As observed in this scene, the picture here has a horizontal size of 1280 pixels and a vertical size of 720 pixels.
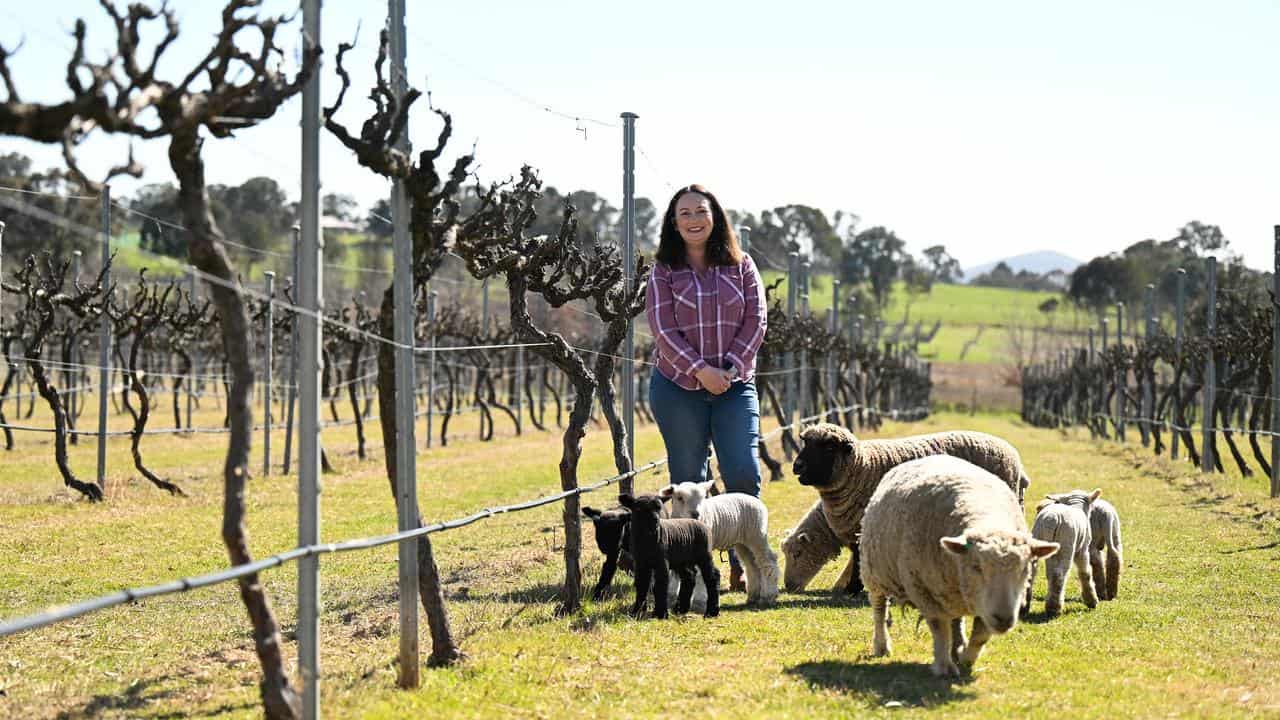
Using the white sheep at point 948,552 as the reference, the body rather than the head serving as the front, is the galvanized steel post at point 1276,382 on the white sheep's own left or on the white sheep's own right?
on the white sheep's own left

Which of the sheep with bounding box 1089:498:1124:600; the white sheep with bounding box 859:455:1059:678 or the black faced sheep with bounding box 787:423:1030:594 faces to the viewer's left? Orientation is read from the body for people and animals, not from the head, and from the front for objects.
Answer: the black faced sheep

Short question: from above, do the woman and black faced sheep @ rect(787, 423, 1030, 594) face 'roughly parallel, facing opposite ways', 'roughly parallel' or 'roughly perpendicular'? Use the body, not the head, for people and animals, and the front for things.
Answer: roughly perpendicular

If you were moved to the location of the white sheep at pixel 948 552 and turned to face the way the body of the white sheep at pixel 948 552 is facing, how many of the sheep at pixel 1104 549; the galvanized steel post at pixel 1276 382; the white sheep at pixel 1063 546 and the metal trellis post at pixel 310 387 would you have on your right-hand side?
1

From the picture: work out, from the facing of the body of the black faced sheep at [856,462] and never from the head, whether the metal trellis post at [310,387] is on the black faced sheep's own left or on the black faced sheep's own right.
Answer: on the black faced sheep's own left

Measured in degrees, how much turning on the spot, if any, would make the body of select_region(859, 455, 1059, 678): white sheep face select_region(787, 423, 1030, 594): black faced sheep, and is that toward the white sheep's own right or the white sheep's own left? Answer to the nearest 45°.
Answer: approximately 135° to the white sheep's own left

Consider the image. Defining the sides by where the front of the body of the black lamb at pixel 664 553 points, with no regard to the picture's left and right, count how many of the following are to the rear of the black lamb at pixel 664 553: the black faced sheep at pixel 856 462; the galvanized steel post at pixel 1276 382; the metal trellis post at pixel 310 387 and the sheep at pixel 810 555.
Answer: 3

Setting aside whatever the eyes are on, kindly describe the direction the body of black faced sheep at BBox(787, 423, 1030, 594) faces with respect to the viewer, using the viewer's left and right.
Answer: facing to the left of the viewer

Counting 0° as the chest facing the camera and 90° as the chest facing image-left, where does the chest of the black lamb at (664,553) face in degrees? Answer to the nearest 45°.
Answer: approximately 45°

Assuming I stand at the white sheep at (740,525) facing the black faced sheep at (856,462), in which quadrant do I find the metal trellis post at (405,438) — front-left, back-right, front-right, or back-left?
back-right

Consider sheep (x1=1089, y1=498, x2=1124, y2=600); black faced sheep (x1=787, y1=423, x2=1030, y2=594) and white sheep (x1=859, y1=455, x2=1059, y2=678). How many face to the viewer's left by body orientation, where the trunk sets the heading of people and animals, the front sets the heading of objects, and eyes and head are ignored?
1

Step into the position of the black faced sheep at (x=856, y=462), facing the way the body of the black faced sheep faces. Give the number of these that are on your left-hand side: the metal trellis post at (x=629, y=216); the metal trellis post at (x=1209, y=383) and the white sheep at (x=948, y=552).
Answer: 1

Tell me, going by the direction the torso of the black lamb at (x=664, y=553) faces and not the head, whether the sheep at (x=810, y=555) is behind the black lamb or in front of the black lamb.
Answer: behind
